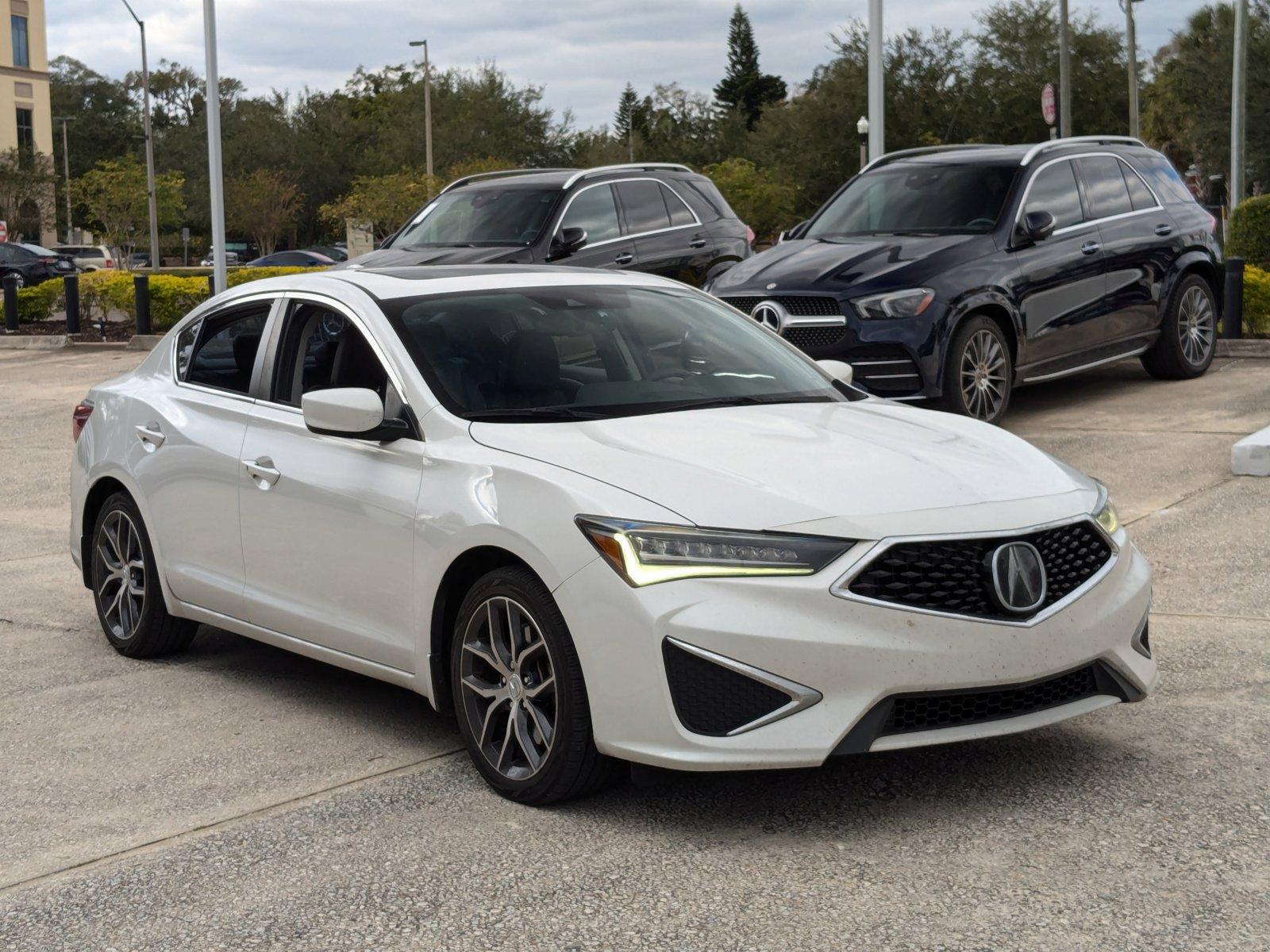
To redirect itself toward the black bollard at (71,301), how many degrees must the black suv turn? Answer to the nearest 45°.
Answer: approximately 90° to its right

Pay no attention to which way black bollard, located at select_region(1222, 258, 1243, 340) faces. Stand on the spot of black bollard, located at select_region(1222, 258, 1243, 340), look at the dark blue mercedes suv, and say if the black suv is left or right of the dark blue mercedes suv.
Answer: right

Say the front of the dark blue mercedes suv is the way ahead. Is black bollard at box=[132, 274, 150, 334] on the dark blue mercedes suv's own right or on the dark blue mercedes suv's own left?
on the dark blue mercedes suv's own right

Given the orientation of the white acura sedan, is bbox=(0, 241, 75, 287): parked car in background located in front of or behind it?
behind

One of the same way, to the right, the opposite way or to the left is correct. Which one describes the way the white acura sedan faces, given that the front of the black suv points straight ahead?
to the left

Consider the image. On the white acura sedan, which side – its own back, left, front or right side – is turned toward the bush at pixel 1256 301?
left

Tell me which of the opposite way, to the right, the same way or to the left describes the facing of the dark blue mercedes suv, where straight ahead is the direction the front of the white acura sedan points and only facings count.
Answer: to the right

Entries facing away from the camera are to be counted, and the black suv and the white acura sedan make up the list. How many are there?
0

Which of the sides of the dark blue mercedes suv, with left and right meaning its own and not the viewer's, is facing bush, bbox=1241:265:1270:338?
back

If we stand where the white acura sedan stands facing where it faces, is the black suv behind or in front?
behind

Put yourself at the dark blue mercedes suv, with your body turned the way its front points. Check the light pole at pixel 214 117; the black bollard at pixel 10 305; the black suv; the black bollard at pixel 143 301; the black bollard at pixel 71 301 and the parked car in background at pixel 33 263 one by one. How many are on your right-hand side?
6

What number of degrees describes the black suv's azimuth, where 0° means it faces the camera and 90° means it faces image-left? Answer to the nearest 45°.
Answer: approximately 45°
